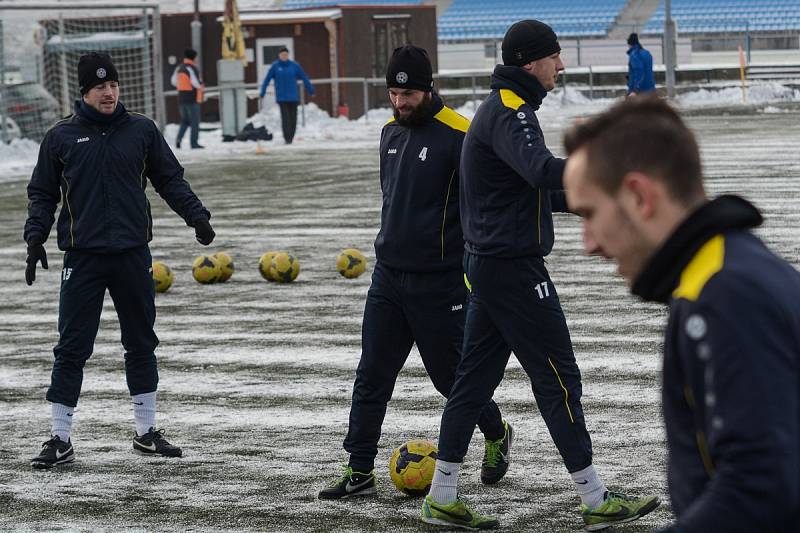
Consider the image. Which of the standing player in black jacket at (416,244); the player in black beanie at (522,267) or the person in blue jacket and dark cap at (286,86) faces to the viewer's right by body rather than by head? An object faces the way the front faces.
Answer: the player in black beanie

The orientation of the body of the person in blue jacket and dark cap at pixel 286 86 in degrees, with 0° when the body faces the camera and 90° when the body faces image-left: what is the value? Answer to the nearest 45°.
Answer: approximately 0°

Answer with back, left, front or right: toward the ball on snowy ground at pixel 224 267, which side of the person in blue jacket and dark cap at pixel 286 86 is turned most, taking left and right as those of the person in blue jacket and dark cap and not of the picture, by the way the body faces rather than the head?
front

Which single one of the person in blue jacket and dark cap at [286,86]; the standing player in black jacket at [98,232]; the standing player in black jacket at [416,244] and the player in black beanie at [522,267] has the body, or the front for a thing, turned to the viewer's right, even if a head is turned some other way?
the player in black beanie

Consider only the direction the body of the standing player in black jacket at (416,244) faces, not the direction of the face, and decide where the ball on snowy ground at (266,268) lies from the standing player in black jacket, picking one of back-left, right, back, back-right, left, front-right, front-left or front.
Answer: back-right

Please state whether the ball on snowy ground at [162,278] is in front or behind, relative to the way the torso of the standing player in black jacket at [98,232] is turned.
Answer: behind

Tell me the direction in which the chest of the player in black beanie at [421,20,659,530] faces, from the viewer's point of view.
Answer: to the viewer's right

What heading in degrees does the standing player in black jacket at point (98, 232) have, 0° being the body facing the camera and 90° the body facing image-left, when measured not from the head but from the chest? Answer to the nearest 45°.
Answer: approximately 0°

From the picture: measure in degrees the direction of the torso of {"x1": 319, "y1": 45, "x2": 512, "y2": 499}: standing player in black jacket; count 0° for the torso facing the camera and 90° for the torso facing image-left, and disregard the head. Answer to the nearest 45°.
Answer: approximately 45°

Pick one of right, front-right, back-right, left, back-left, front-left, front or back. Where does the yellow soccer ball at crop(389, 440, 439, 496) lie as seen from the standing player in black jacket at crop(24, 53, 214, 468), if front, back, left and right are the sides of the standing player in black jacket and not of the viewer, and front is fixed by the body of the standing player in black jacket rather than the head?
front-left

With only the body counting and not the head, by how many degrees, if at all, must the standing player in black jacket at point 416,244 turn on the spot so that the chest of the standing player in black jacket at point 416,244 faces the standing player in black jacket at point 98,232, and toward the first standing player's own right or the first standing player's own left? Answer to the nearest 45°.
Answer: approximately 90° to the first standing player's own right

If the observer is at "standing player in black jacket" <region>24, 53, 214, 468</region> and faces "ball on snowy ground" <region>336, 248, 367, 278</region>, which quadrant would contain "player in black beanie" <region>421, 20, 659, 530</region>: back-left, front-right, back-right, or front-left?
back-right

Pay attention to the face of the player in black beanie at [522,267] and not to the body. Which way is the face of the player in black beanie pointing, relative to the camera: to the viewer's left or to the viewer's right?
to the viewer's right

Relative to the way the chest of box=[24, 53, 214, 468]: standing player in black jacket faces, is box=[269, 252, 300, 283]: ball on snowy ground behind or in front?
behind

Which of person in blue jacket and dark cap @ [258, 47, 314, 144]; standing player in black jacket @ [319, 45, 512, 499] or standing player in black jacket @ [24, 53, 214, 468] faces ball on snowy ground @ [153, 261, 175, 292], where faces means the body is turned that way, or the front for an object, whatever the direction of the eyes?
the person in blue jacket and dark cap
